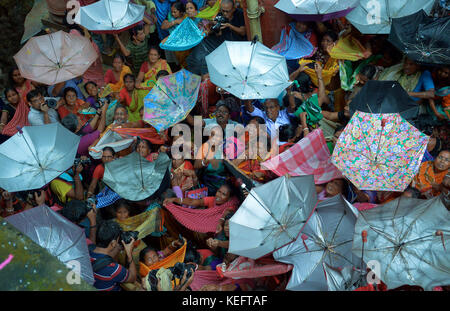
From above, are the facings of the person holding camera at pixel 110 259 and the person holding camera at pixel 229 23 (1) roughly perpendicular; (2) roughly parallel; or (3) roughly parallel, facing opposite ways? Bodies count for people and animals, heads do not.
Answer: roughly parallel, facing opposite ways

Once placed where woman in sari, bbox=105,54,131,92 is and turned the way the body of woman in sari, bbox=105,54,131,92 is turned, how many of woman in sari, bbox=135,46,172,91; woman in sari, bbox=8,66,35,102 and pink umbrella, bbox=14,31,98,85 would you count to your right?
2

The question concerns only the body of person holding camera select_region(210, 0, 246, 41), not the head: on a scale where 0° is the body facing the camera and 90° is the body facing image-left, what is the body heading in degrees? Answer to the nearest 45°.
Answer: approximately 45°

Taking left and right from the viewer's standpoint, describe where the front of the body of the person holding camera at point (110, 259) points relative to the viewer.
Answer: facing away from the viewer and to the right of the viewer

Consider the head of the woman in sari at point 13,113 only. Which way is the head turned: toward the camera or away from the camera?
toward the camera

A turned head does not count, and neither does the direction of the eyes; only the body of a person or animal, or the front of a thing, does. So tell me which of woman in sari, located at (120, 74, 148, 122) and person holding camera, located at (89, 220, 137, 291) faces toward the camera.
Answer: the woman in sari

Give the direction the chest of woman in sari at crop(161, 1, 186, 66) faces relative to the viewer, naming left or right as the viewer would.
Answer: facing the viewer and to the left of the viewer

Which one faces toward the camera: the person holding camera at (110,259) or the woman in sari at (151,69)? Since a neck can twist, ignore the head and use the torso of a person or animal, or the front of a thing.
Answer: the woman in sari

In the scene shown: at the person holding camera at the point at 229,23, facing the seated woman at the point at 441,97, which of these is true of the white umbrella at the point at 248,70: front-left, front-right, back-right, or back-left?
front-right

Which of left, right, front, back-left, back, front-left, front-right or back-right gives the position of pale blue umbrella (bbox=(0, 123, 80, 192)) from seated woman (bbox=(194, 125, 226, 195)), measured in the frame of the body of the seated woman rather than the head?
front-right

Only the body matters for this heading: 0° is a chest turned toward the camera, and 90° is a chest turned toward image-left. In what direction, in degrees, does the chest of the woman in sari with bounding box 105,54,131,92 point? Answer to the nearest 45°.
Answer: approximately 0°

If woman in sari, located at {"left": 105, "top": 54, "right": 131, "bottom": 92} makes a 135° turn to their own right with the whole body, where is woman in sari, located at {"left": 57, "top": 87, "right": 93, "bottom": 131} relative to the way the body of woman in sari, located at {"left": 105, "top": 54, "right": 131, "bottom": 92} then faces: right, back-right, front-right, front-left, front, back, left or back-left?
left

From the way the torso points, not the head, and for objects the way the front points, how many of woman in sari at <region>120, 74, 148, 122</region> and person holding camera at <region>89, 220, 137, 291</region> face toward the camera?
1

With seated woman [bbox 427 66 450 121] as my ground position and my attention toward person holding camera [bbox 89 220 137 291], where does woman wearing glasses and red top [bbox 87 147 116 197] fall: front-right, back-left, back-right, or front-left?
front-right

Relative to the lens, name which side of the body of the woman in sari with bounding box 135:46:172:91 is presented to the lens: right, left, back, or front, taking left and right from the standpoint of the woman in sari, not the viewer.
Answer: front

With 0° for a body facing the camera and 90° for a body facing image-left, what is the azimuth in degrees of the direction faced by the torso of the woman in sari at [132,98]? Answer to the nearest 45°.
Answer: approximately 0°
